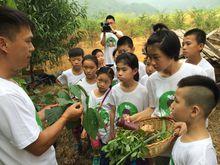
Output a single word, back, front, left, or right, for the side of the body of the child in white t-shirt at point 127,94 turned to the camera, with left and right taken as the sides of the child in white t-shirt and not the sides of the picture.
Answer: front

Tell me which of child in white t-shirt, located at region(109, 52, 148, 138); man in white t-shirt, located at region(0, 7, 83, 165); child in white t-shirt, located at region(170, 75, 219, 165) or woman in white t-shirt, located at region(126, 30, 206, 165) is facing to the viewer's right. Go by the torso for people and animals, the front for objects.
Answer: the man in white t-shirt

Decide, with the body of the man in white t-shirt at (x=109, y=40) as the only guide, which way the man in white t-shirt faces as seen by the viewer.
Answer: toward the camera

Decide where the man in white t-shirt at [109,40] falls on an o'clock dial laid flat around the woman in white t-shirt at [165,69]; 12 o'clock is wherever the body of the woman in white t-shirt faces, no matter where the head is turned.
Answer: The man in white t-shirt is roughly at 4 o'clock from the woman in white t-shirt.

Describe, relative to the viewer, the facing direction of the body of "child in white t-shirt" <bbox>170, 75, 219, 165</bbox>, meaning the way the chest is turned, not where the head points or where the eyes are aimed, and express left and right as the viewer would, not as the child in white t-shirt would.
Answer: facing to the left of the viewer

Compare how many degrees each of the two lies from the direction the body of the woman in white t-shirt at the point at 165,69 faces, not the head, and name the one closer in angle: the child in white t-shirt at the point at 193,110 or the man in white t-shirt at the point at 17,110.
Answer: the man in white t-shirt

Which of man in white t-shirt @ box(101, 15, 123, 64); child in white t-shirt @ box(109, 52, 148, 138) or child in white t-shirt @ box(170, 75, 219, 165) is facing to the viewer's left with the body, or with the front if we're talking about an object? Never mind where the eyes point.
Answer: child in white t-shirt @ box(170, 75, 219, 165)

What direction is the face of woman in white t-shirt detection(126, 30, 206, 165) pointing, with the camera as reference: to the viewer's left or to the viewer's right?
to the viewer's left

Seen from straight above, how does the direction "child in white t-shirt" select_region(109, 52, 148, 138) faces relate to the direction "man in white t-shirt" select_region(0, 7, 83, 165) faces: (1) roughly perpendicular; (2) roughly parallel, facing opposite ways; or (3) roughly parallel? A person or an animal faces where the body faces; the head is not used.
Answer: roughly perpendicular

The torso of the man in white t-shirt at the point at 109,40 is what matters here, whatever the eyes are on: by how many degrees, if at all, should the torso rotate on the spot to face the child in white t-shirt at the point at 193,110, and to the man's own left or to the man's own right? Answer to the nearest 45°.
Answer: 0° — they already face them

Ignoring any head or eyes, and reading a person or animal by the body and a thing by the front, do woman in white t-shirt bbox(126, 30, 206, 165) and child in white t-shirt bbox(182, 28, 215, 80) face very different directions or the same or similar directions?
same or similar directions

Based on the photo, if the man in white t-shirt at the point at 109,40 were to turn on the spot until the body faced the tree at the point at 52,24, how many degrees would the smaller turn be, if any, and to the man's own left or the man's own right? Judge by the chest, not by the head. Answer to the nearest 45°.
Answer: approximately 135° to the man's own right

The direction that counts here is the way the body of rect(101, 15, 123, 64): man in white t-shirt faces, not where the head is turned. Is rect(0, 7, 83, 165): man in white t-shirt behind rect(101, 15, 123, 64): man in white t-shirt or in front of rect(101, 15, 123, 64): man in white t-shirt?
in front

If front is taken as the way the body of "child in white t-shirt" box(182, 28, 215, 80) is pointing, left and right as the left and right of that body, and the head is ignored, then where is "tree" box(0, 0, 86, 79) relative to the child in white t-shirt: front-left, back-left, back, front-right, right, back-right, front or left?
right

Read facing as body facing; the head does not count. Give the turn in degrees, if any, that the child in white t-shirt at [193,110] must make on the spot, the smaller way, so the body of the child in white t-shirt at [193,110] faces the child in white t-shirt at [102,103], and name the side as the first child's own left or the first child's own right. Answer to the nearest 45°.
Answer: approximately 45° to the first child's own right

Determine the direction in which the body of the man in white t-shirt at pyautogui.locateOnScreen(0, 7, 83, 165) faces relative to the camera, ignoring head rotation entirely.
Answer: to the viewer's right

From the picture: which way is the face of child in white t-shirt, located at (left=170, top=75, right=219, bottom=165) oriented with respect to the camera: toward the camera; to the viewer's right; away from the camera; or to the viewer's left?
to the viewer's left

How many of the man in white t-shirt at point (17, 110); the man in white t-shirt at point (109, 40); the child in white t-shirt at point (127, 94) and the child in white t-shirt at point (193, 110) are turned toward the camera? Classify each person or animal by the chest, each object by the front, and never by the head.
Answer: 2

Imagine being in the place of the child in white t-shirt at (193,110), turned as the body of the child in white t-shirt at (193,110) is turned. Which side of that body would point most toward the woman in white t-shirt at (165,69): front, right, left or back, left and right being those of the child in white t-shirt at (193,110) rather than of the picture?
right
